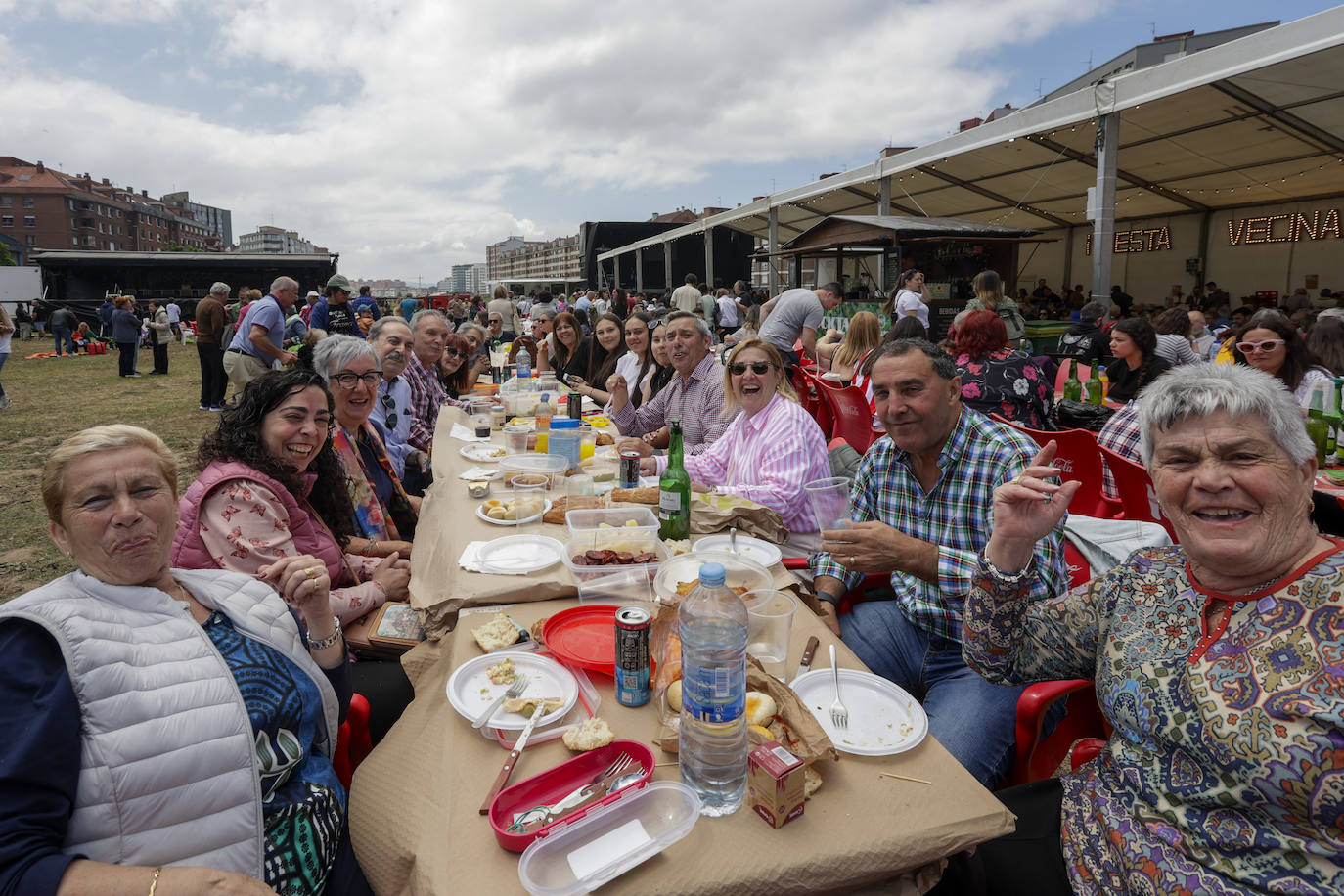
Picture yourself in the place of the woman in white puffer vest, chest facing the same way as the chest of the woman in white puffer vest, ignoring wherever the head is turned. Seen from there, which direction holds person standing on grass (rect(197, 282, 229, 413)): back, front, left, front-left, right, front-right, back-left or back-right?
back-left

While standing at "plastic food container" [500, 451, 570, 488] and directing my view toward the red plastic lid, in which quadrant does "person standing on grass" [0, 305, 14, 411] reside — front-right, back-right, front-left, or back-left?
back-right

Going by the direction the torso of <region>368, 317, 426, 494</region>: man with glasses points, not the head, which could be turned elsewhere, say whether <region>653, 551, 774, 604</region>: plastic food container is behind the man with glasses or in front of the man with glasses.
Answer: in front

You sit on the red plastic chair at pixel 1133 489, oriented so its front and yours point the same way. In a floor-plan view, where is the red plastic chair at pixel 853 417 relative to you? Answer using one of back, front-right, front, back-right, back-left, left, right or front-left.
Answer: left

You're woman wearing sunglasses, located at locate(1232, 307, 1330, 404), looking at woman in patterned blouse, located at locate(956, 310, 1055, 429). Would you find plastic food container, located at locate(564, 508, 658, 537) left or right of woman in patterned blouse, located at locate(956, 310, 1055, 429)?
left

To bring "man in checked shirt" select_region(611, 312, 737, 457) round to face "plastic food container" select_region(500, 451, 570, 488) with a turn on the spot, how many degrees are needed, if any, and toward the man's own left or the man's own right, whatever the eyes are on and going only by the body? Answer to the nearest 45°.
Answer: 0° — they already face it

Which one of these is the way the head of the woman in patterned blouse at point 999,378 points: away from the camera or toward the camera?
away from the camera

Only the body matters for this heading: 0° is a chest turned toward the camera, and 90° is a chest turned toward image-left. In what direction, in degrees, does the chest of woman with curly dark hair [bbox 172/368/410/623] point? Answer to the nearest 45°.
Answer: approximately 270°

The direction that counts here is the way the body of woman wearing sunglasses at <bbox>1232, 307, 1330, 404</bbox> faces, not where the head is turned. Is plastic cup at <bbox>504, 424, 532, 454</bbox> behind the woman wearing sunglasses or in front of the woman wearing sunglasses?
in front

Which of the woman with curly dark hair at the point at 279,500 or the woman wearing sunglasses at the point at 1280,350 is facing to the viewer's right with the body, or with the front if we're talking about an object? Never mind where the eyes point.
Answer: the woman with curly dark hair

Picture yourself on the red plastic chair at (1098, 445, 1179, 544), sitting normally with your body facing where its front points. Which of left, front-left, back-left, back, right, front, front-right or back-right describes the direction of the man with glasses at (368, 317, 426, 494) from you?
back-left

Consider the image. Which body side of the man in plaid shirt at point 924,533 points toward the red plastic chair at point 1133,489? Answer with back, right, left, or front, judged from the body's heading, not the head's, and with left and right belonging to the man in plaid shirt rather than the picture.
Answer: back
